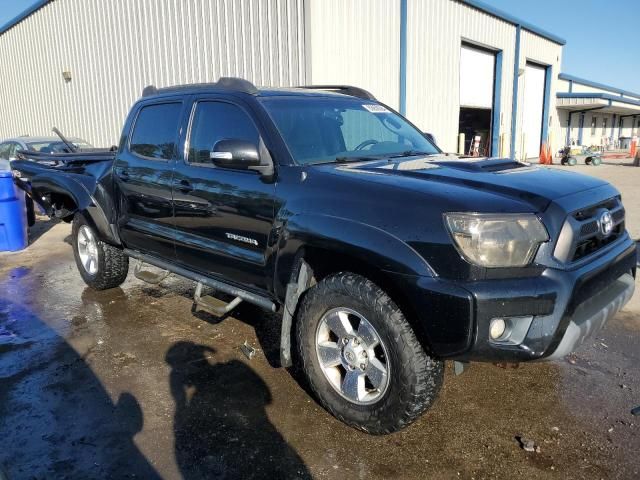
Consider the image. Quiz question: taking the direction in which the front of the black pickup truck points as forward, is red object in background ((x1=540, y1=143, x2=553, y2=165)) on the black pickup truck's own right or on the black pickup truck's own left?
on the black pickup truck's own left

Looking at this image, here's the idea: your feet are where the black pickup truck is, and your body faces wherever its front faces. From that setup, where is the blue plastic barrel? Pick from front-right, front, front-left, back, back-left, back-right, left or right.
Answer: back

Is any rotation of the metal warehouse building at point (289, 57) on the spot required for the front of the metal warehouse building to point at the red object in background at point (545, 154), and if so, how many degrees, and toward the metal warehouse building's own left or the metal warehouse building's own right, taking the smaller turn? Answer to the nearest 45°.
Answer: approximately 90° to the metal warehouse building's own left

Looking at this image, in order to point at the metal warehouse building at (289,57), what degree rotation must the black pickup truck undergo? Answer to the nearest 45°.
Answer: approximately 135° to its left

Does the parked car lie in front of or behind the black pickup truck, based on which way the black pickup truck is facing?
behind

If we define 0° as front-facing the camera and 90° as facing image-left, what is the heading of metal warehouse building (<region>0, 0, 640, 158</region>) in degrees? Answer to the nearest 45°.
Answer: approximately 315°

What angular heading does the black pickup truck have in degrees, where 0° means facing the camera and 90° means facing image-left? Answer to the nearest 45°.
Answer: approximately 315°

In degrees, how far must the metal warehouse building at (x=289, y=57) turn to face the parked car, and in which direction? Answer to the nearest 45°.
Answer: approximately 90° to its right
